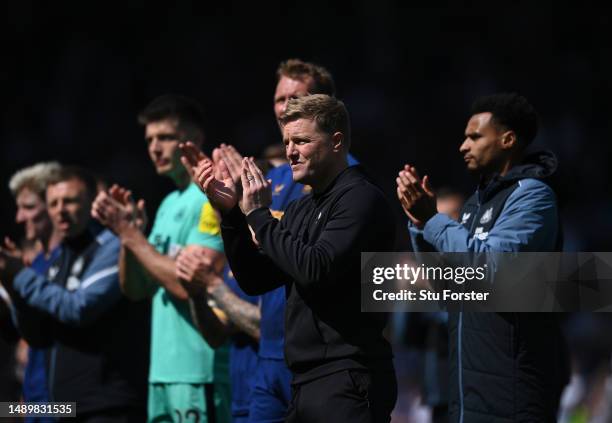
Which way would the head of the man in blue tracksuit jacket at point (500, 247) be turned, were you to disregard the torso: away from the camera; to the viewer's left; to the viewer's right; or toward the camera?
to the viewer's left

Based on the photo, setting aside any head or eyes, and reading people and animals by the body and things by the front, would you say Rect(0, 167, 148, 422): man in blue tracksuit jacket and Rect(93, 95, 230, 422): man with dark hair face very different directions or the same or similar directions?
same or similar directions

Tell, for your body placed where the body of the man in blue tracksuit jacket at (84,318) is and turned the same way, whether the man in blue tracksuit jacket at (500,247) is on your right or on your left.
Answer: on your left

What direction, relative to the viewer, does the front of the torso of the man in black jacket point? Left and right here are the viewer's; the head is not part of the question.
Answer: facing the viewer and to the left of the viewer

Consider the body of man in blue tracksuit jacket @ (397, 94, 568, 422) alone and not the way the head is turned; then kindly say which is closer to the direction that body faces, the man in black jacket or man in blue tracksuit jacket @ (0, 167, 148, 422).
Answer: the man in black jacket

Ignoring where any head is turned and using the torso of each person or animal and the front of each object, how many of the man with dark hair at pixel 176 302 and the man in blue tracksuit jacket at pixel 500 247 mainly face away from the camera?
0

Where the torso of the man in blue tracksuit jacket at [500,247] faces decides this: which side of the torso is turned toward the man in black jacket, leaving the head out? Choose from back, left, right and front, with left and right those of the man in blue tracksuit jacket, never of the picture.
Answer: front

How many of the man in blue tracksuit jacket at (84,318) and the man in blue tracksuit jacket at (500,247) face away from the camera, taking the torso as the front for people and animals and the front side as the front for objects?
0

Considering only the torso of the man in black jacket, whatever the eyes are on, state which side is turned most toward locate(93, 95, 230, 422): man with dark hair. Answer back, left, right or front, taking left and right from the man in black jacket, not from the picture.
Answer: right

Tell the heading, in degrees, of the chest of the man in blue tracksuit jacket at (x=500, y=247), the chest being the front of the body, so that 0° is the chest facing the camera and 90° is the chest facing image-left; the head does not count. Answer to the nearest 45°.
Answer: approximately 45°

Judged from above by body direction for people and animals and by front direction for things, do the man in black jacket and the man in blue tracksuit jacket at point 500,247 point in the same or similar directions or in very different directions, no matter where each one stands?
same or similar directions

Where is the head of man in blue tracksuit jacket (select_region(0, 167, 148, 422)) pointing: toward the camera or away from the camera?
toward the camera

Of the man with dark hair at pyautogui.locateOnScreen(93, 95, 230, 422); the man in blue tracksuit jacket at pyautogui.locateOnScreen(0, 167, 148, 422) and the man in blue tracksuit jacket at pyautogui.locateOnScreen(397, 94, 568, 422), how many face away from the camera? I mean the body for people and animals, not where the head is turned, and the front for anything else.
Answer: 0
